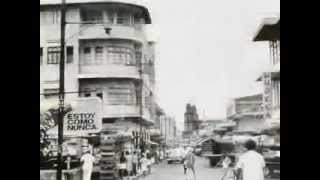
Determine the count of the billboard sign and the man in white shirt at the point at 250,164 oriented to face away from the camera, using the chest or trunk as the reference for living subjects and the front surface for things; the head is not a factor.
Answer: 1

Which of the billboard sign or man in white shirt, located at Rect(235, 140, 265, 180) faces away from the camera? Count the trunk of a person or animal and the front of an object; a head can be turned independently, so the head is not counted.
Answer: the man in white shirt

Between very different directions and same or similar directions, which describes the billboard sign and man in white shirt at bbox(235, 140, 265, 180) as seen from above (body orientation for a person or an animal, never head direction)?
very different directions

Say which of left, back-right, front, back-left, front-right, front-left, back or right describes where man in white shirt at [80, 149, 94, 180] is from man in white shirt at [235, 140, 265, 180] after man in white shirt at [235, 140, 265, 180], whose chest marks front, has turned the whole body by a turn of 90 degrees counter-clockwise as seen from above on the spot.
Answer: front

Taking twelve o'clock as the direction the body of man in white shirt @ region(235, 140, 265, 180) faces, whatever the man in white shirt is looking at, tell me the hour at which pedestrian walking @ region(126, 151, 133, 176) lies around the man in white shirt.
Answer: The pedestrian walking is roughly at 11 o'clock from the man in white shirt.

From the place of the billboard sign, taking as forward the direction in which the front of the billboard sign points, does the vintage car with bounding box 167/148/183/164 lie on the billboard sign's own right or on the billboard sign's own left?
on the billboard sign's own left

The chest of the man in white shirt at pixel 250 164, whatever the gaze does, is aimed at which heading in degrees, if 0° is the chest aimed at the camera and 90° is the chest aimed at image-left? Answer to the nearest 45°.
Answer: approximately 180°

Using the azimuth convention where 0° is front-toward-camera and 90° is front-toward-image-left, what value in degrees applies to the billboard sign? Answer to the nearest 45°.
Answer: approximately 0°

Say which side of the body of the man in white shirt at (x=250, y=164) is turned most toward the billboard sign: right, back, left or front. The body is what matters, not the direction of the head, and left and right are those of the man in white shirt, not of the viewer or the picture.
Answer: left
